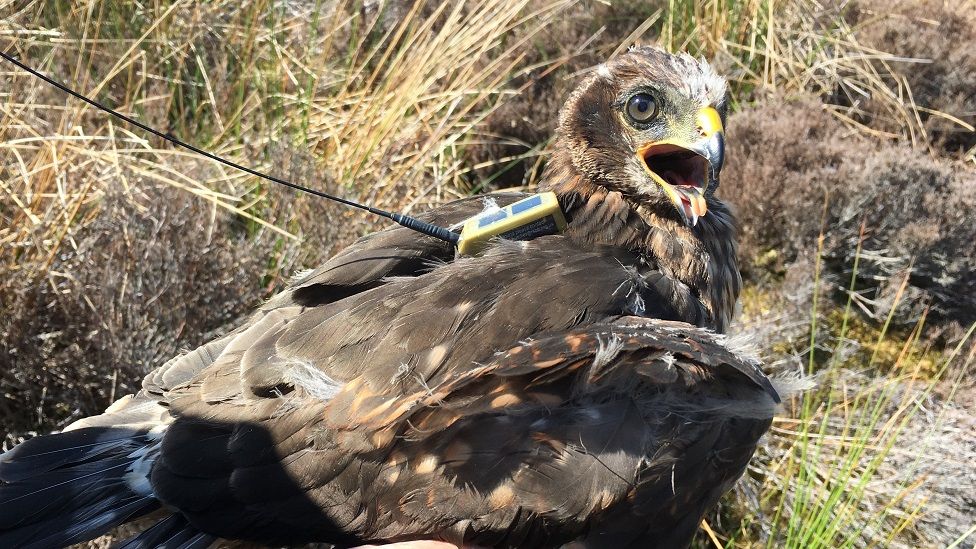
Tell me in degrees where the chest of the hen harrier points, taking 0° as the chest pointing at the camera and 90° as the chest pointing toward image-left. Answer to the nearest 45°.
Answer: approximately 270°
